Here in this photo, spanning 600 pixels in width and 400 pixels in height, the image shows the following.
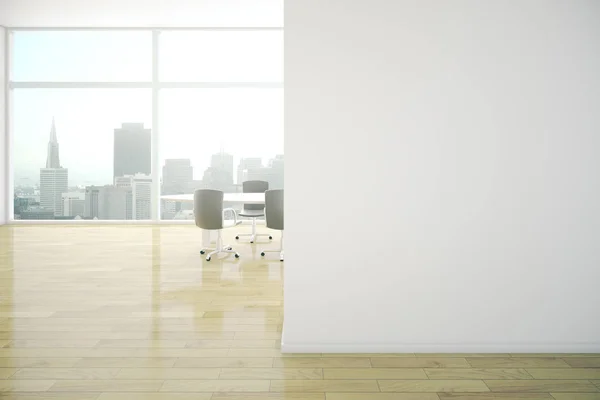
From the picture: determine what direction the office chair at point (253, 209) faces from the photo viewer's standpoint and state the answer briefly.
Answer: facing the viewer and to the left of the viewer

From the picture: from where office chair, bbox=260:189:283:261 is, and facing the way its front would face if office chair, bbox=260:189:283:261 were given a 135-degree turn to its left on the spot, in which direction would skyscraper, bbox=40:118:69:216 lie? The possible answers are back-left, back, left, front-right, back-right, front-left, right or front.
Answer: right

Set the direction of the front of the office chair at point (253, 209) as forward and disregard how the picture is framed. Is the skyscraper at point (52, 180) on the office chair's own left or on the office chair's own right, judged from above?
on the office chair's own right

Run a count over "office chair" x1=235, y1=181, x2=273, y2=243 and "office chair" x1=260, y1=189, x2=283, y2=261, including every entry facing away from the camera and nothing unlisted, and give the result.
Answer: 1

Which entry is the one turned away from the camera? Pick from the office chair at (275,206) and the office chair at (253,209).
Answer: the office chair at (275,206)

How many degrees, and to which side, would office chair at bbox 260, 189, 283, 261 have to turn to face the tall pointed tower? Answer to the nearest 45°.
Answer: approximately 45° to its left

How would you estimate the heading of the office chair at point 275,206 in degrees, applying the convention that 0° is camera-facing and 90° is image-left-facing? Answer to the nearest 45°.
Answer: approximately 180°

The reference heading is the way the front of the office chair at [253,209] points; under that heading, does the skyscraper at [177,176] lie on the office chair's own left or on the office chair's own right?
on the office chair's own right

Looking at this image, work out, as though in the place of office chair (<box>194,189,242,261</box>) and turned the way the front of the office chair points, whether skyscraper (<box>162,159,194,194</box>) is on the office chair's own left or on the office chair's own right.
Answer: on the office chair's own left

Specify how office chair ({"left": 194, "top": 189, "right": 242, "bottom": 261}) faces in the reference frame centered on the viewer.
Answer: facing away from the viewer and to the right of the viewer
